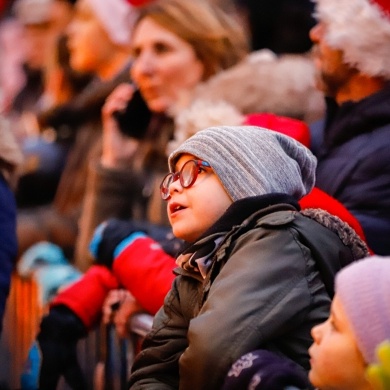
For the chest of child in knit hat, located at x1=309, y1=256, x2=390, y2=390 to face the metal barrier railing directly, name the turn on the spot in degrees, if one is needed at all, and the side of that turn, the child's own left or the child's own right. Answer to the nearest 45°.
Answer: approximately 45° to the child's own right

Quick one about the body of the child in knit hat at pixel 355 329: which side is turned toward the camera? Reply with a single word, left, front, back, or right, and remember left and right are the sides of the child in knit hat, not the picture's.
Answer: left

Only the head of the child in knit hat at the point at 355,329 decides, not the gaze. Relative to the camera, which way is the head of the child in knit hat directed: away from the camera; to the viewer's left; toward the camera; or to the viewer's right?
to the viewer's left

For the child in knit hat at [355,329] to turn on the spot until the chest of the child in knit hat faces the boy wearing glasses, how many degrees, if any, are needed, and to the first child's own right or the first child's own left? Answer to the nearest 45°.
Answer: approximately 45° to the first child's own right
